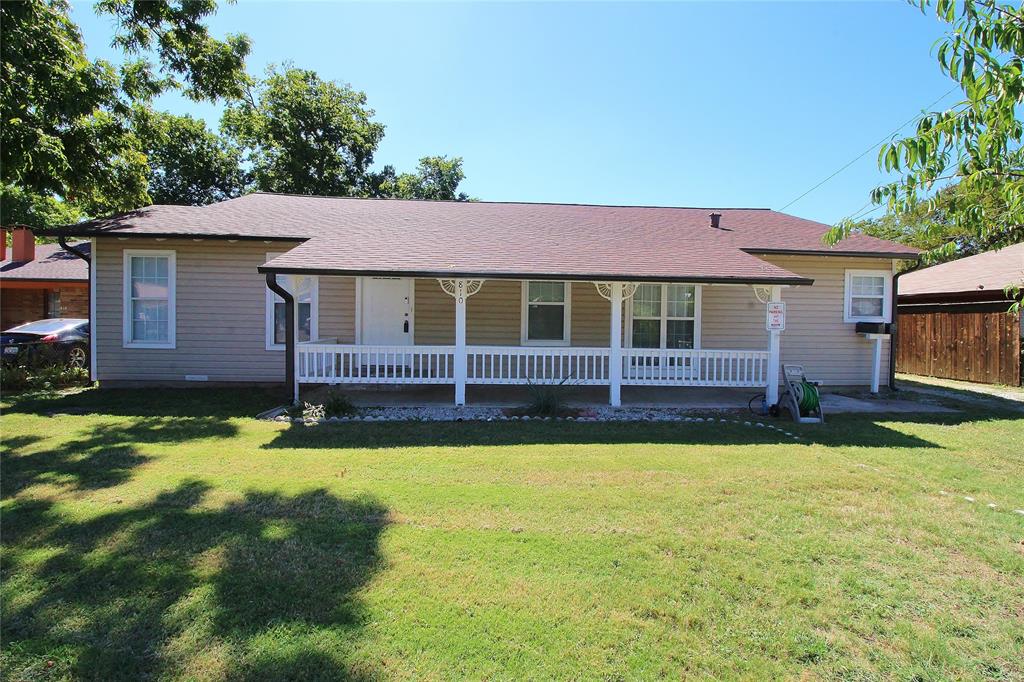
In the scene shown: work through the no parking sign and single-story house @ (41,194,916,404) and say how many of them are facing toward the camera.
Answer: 2

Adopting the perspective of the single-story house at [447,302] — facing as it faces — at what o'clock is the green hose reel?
The green hose reel is roughly at 10 o'clock from the single-story house.

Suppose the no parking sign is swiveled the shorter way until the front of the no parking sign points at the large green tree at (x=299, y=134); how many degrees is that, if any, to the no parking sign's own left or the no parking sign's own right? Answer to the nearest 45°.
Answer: approximately 135° to the no parking sign's own right

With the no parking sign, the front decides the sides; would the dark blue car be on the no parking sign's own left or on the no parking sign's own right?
on the no parking sign's own right

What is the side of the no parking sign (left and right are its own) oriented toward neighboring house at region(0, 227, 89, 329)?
right

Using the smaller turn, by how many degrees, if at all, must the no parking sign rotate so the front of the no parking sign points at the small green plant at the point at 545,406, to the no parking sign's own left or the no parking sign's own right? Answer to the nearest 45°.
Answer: approximately 45° to the no parking sign's own right

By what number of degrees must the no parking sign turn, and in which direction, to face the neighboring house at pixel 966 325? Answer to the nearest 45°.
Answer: approximately 135° to its left

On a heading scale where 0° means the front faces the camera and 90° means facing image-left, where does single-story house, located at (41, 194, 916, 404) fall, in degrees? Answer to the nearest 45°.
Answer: approximately 0°

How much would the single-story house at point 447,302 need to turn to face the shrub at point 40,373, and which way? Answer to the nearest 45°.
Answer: approximately 90° to its right

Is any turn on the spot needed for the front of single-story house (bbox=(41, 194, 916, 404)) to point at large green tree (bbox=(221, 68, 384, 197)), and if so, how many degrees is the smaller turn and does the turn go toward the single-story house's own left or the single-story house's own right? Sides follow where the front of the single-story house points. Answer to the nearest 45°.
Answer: approximately 135° to the single-story house's own right

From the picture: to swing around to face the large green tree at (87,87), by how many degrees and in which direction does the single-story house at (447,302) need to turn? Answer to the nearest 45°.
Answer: approximately 90° to its right
